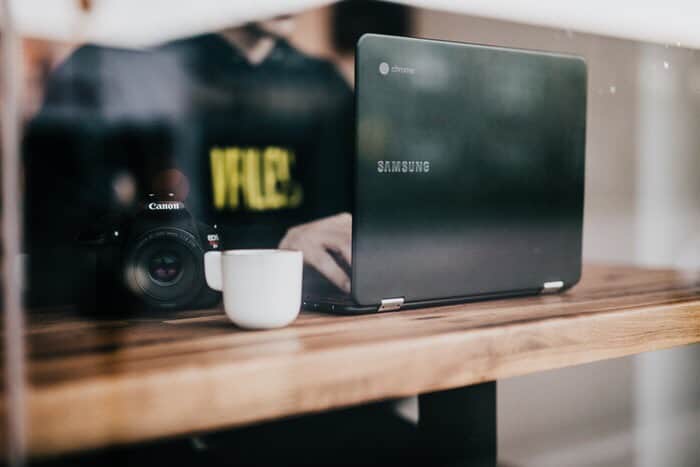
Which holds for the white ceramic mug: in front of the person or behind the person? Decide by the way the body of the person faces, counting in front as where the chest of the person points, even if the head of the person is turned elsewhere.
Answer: in front

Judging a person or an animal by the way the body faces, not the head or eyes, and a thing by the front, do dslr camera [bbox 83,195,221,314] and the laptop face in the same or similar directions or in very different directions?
very different directions

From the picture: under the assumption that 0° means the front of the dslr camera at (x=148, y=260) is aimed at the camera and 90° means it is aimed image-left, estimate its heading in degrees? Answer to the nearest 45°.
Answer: approximately 0°

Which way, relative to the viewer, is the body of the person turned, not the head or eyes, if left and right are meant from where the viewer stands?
facing the viewer and to the right of the viewer

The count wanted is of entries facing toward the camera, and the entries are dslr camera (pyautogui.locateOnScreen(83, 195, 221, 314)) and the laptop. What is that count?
1

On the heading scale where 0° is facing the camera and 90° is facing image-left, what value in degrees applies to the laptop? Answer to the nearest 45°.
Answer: approximately 135°

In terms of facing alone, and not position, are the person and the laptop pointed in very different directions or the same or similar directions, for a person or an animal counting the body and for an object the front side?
very different directions
